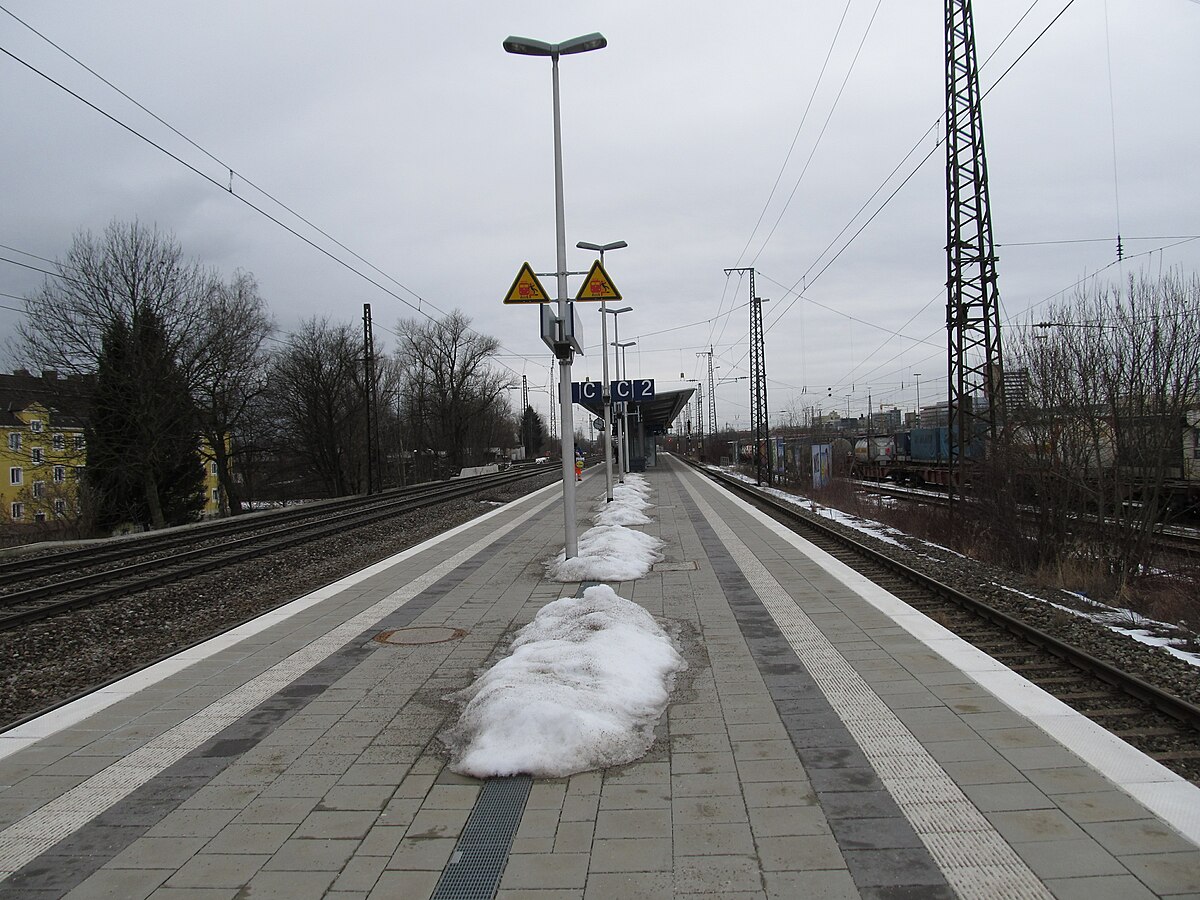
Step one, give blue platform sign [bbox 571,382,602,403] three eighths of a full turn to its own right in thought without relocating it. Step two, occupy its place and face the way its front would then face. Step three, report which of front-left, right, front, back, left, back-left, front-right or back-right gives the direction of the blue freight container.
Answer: right

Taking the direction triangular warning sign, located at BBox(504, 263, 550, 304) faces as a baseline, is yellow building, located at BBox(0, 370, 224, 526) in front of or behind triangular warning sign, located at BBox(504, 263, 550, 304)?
behind

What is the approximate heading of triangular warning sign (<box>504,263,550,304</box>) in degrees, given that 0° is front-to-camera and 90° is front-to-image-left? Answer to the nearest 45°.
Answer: approximately 0°

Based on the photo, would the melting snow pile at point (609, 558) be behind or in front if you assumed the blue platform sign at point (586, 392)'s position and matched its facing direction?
in front

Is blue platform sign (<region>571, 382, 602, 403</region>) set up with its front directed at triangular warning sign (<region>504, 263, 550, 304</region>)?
yes

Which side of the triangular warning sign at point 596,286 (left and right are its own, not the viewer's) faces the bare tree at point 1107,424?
left

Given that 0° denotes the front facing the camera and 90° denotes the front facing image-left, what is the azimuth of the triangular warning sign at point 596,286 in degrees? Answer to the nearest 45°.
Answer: approximately 0°

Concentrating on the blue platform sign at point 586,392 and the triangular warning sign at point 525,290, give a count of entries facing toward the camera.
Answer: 2

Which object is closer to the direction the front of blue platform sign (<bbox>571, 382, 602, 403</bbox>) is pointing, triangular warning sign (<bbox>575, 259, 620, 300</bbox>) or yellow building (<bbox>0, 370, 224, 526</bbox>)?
the triangular warning sign

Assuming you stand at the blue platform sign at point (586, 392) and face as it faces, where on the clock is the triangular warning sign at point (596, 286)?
The triangular warning sign is roughly at 12 o'clock from the blue platform sign.

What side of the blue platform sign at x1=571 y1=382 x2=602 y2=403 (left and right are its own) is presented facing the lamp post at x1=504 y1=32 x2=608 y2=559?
front

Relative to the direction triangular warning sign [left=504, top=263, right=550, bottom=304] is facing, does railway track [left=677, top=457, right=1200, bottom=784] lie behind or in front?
in front
